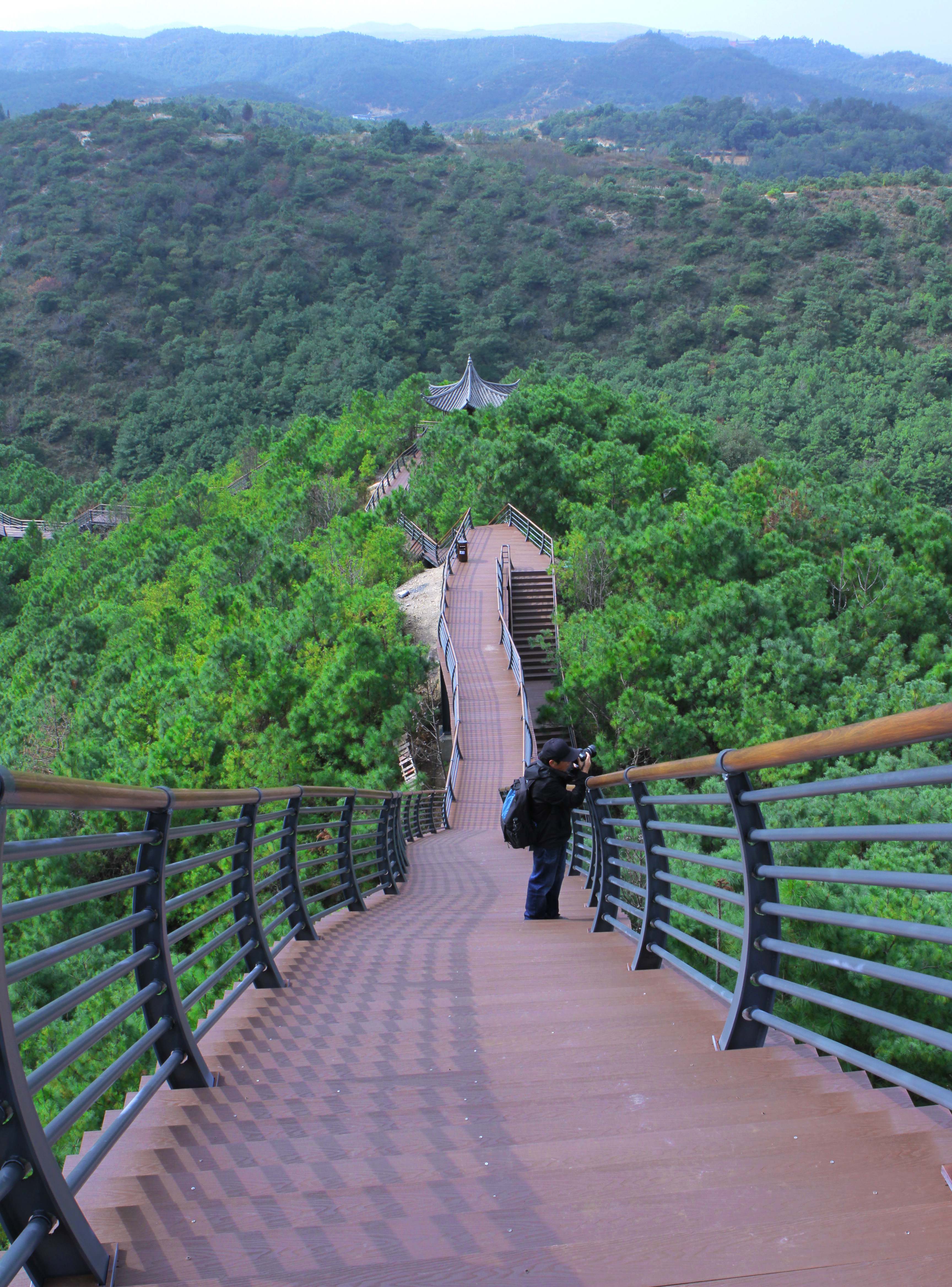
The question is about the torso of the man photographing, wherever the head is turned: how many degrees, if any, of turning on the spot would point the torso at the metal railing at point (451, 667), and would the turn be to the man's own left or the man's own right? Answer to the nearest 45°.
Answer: approximately 90° to the man's own left

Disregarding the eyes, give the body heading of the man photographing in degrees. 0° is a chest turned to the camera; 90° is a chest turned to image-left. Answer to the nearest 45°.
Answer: approximately 270°

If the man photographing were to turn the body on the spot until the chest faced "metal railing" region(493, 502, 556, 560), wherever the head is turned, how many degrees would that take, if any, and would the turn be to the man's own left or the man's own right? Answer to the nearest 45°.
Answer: approximately 90° to the man's own left

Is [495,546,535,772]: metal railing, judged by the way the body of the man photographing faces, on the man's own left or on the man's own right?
on the man's own left

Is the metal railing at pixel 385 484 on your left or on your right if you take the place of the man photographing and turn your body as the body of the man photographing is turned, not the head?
on your left

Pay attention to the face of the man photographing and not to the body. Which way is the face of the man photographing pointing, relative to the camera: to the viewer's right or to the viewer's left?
to the viewer's right

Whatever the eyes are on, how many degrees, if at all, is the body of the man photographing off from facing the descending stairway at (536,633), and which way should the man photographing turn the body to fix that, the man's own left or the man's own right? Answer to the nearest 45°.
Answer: approximately 90° to the man's own left
